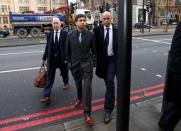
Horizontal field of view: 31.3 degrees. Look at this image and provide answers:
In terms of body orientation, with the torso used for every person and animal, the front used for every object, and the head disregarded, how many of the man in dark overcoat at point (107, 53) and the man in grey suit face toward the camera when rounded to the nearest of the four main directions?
2

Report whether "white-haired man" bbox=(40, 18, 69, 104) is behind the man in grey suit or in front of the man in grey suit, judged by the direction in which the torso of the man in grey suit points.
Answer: behind

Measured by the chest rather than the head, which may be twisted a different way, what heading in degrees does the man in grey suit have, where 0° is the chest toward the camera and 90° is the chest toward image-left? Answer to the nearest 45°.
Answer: approximately 0°

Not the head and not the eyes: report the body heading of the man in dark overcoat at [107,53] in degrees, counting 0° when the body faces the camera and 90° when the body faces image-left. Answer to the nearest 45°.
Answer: approximately 0°

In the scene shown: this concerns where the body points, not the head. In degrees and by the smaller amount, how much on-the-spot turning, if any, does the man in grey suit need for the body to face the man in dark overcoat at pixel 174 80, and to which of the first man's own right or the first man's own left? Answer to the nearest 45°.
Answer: approximately 45° to the first man's own left

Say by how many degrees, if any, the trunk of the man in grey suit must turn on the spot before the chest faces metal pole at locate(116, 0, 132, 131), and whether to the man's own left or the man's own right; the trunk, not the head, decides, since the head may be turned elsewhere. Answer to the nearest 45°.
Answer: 0° — they already face it

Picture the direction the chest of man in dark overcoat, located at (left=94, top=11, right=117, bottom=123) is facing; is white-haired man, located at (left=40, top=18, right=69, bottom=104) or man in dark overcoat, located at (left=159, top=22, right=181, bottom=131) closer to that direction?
the man in dark overcoat
